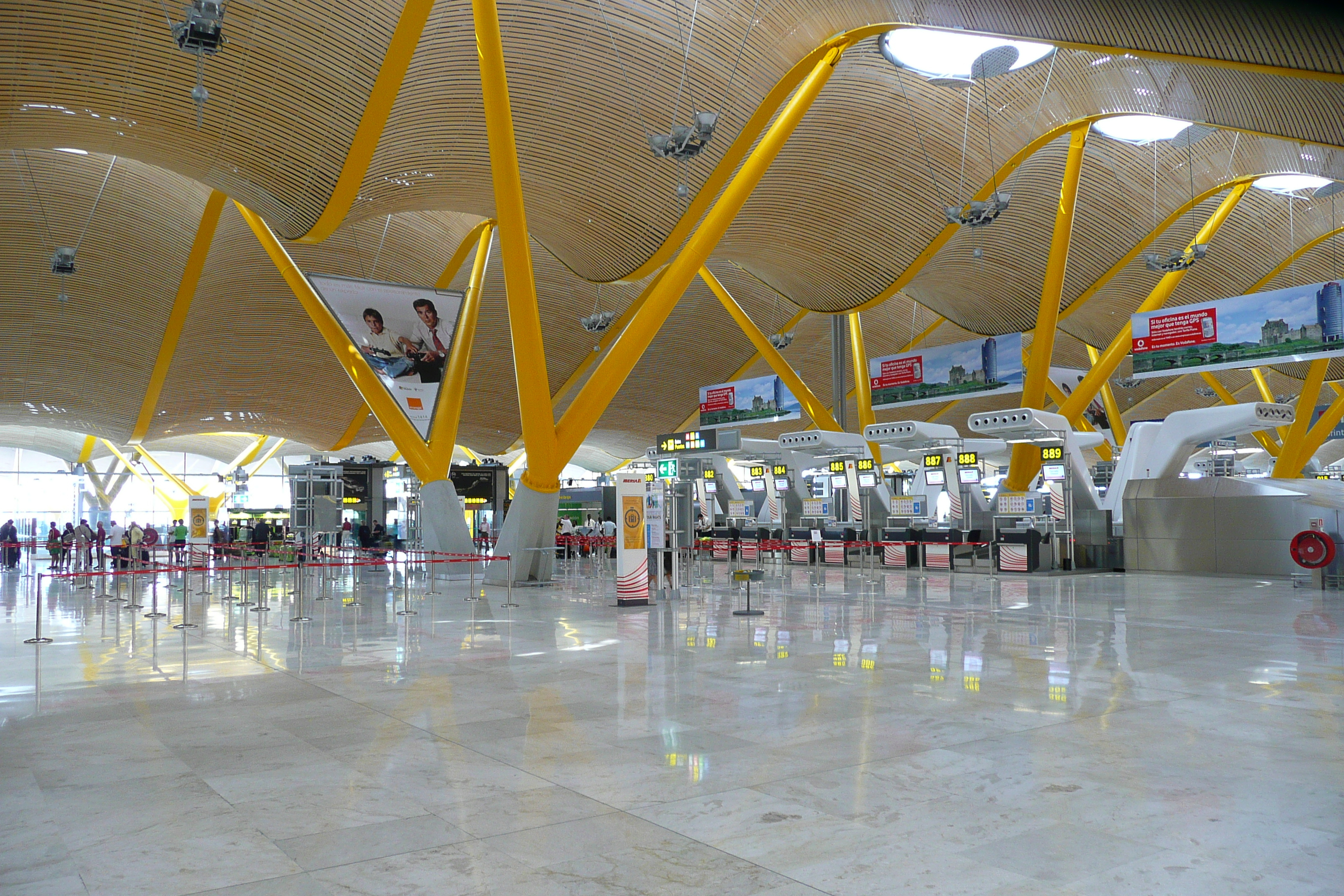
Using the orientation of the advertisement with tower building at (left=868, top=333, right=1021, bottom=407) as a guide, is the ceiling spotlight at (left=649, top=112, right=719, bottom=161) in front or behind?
in front

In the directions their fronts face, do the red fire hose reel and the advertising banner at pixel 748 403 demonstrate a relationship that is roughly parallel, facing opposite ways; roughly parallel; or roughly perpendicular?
roughly parallel

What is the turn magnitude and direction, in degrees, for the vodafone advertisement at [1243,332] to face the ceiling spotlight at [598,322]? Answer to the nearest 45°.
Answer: approximately 45° to its right

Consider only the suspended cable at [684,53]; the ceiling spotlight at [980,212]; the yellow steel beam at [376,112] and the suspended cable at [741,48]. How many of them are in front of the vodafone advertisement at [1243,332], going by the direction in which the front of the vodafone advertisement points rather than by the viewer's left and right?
4

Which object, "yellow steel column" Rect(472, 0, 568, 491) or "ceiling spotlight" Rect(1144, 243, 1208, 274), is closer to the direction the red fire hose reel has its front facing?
the yellow steel column

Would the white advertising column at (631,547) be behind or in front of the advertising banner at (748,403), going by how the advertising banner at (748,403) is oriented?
in front

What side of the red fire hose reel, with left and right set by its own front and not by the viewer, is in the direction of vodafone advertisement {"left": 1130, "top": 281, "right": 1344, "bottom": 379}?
back

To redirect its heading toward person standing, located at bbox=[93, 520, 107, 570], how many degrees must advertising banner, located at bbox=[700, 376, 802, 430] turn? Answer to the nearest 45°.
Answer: approximately 45° to its right

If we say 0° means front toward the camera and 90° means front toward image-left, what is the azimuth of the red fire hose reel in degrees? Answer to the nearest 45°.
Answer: approximately 0°

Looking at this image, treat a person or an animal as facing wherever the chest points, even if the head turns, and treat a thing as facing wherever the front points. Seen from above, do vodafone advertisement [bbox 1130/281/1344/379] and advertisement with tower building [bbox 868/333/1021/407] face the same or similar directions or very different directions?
same or similar directions

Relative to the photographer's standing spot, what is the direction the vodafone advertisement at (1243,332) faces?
facing the viewer and to the left of the viewer

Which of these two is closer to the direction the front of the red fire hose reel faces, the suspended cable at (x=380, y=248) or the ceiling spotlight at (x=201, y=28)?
the ceiling spotlight

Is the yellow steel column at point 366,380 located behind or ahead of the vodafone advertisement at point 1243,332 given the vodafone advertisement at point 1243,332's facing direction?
ahead
